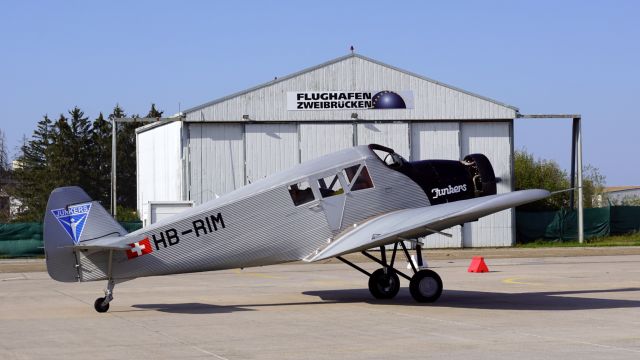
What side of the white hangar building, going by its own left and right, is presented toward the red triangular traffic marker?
front

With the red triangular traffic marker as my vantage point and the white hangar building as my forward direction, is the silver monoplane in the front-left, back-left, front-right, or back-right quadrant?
back-left

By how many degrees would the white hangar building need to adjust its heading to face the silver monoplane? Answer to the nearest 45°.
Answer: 0° — it already faces it

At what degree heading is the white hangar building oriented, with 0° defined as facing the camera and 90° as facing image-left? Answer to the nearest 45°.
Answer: approximately 0°
